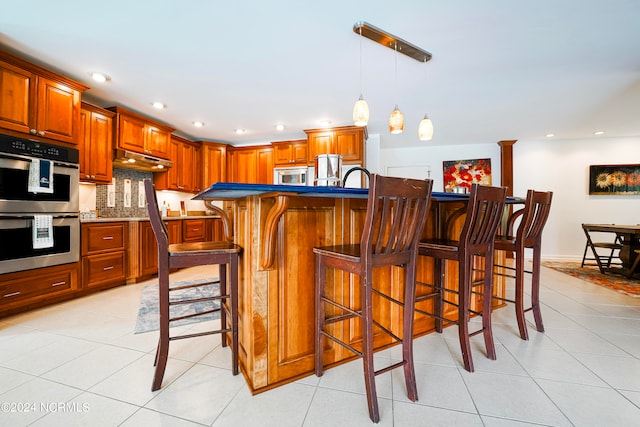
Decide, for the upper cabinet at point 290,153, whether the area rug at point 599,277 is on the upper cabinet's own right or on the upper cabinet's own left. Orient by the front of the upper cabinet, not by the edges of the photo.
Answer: on the upper cabinet's own left

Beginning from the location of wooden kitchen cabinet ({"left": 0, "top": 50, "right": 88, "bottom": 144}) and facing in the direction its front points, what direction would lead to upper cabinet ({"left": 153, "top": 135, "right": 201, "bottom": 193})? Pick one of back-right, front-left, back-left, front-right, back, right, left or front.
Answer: left

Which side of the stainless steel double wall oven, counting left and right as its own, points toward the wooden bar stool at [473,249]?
front

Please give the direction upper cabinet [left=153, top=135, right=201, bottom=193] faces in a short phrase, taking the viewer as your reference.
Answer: facing the viewer and to the right of the viewer

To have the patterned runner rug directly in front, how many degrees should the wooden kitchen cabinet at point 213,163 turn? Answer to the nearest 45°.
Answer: approximately 45° to its right

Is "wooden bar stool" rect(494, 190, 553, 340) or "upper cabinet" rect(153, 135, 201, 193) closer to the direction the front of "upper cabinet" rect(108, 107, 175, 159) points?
the wooden bar stool
